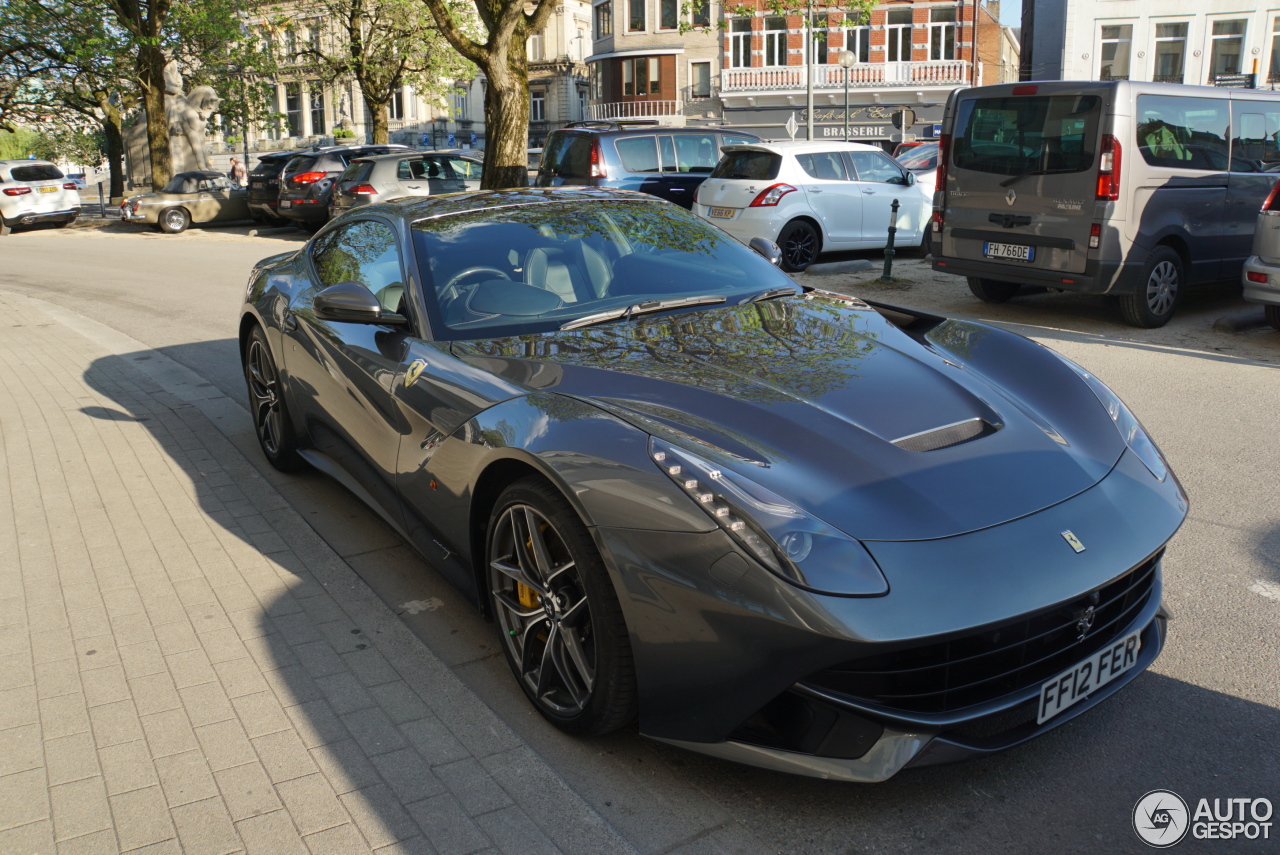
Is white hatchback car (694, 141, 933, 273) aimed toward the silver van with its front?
no

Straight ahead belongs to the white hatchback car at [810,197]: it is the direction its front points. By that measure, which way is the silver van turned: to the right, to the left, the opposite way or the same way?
the same way

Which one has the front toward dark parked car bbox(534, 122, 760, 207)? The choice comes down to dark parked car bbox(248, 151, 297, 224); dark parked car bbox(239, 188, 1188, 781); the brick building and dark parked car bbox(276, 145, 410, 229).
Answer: the brick building

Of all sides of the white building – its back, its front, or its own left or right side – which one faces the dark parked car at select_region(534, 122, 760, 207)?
front

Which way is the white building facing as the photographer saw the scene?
facing the viewer

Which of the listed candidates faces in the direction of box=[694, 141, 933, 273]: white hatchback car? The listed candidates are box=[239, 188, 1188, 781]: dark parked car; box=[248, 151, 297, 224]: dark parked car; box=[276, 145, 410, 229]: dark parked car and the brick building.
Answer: the brick building

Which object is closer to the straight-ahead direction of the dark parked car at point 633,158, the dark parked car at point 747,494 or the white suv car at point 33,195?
the white suv car

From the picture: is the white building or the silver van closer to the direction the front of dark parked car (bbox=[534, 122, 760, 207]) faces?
the white building

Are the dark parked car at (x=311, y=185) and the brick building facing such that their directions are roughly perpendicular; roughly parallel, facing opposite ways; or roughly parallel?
roughly parallel, facing opposite ways

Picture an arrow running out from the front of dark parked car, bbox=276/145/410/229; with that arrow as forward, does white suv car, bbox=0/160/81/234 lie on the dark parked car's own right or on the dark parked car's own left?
on the dark parked car's own left

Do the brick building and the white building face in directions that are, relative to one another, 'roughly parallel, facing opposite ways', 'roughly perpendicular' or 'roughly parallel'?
roughly parallel

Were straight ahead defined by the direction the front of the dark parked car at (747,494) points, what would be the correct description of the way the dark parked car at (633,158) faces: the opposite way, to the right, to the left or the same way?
to the left

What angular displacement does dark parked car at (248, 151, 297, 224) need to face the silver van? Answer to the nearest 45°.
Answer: approximately 135° to its right

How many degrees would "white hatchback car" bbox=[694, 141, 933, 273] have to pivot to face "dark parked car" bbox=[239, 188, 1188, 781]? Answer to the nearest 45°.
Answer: approximately 135° to its right

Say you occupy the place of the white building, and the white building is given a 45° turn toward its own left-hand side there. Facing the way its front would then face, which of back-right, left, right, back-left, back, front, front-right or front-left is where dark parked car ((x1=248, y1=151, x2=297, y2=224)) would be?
right

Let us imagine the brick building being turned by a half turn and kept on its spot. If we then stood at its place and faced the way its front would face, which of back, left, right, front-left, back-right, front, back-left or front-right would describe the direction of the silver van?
back

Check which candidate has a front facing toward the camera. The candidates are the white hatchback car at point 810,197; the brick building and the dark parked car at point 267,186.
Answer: the brick building

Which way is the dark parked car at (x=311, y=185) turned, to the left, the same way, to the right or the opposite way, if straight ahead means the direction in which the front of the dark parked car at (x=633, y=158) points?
the same way

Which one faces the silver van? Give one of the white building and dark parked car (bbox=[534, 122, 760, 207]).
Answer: the white building

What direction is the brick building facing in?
toward the camera
